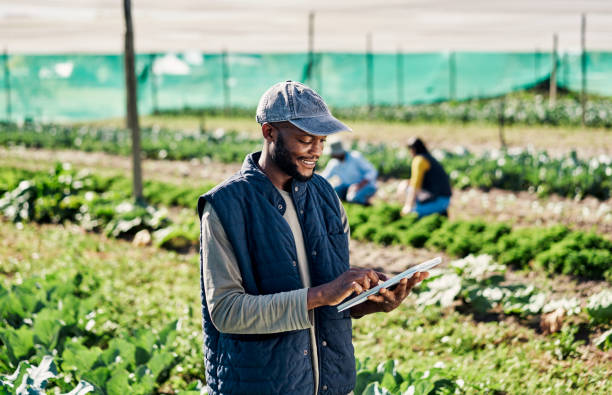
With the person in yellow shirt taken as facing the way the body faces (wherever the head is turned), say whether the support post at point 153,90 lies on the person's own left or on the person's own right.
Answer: on the person's own right

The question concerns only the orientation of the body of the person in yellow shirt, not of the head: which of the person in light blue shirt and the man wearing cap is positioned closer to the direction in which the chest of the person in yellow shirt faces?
the person in light blue shirt

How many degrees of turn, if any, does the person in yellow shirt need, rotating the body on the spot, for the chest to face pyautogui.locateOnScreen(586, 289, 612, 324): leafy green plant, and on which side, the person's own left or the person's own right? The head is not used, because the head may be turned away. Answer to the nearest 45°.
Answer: approximately 90° to the person's own left

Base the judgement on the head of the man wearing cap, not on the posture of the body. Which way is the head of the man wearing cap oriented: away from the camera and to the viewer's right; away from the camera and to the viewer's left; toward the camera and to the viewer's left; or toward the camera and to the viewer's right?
toward the camera and to the viewer's right

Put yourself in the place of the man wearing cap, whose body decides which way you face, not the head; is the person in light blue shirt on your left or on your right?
on your left

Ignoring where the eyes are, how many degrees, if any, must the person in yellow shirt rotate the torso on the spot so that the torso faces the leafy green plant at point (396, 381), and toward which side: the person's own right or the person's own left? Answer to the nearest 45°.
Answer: approximately 90° to the person's own left

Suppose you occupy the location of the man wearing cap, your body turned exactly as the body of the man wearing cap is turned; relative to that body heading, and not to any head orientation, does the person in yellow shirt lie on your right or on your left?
on your left

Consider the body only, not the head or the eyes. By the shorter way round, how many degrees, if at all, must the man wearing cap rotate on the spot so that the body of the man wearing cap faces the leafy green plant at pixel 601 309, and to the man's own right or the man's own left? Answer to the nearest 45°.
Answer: approximately 90° to the man's own left

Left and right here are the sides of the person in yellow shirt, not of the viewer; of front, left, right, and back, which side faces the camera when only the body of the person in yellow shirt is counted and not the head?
left

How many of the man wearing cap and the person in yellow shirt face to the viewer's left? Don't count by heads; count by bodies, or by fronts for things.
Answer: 1

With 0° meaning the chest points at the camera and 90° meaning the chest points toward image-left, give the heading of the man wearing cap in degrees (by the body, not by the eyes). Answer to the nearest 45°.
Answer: approximately 315°

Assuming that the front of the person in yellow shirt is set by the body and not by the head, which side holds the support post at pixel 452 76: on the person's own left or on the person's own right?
on the person's own right

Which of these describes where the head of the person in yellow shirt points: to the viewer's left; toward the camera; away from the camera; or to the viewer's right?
to the viewer's left
